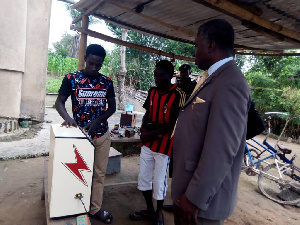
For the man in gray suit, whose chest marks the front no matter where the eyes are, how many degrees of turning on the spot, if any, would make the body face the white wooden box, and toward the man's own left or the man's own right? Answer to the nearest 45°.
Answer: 0° — they already face it

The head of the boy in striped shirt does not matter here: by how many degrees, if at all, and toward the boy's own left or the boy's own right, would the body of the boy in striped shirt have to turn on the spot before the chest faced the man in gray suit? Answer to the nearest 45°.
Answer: approximately 45° to the boy's own left

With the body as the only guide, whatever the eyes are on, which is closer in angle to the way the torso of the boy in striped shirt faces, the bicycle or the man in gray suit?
the man in gray suit

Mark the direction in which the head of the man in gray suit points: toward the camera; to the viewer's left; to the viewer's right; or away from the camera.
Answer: to the viewer's left

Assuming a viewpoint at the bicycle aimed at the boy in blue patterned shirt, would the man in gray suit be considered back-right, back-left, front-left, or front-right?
front-left

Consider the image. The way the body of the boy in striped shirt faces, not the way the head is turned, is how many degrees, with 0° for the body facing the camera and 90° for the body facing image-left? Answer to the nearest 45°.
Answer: approximately 45°

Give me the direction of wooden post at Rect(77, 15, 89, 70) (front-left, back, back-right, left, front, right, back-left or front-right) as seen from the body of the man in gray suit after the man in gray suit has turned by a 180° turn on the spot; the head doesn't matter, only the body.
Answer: back-left

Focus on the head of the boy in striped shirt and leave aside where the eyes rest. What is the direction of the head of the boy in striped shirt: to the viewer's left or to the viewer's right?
to the viewer's left

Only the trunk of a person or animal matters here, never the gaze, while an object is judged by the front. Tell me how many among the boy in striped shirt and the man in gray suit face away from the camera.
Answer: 0

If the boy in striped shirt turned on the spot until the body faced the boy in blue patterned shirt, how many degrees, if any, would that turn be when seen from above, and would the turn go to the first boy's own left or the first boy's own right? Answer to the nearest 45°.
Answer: approximately 45° to the first boy's own right

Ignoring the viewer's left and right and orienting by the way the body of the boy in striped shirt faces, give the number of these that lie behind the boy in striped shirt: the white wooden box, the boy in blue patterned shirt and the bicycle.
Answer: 1

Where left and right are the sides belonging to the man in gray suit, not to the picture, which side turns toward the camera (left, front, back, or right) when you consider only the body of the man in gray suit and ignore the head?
left

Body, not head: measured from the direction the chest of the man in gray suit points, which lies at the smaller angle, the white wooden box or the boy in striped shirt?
the white wooden box

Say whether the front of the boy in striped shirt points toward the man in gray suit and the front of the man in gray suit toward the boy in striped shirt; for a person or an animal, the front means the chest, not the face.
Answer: no

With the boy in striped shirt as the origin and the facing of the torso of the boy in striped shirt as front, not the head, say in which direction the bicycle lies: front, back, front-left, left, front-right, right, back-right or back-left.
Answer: back
